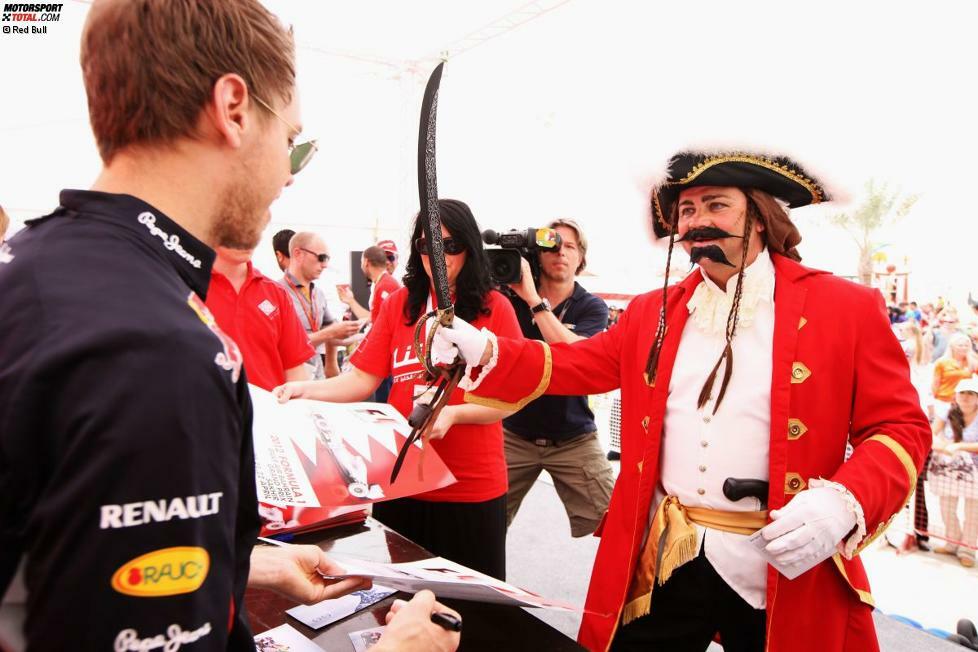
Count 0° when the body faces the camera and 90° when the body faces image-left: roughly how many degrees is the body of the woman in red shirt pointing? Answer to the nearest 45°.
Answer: approximately 45°

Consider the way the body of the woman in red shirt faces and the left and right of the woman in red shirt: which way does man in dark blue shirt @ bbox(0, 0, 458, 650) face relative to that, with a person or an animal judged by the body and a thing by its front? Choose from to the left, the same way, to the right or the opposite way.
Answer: the opposite way

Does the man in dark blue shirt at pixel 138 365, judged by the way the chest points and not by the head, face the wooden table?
yes

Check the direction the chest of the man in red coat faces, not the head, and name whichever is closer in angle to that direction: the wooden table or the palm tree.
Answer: the wooden table

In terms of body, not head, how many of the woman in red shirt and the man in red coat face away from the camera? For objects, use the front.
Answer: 0

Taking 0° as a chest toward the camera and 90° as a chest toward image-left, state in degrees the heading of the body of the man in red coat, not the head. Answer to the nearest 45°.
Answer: approximately 45°

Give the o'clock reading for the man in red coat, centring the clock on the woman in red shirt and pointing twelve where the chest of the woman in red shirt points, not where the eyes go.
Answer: The man in red coat is roughly at 9 o'clock from the woman in red shirt.

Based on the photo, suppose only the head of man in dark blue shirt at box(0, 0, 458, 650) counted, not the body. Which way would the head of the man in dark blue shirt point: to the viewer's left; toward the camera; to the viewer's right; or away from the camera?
to the viewer's right

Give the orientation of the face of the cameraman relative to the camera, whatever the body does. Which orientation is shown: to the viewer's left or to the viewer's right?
to the viewer's left

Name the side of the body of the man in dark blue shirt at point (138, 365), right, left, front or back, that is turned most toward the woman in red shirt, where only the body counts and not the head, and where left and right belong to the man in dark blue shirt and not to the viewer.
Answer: front

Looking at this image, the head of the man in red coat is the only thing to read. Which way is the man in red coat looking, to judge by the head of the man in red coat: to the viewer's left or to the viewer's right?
to the viewer's left

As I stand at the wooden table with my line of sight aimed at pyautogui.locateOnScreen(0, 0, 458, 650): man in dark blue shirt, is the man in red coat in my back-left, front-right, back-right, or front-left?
back-left

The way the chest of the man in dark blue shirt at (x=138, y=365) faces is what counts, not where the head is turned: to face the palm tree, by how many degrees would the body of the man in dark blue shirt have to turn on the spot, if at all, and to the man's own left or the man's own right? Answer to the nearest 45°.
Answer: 0° — they already face it
